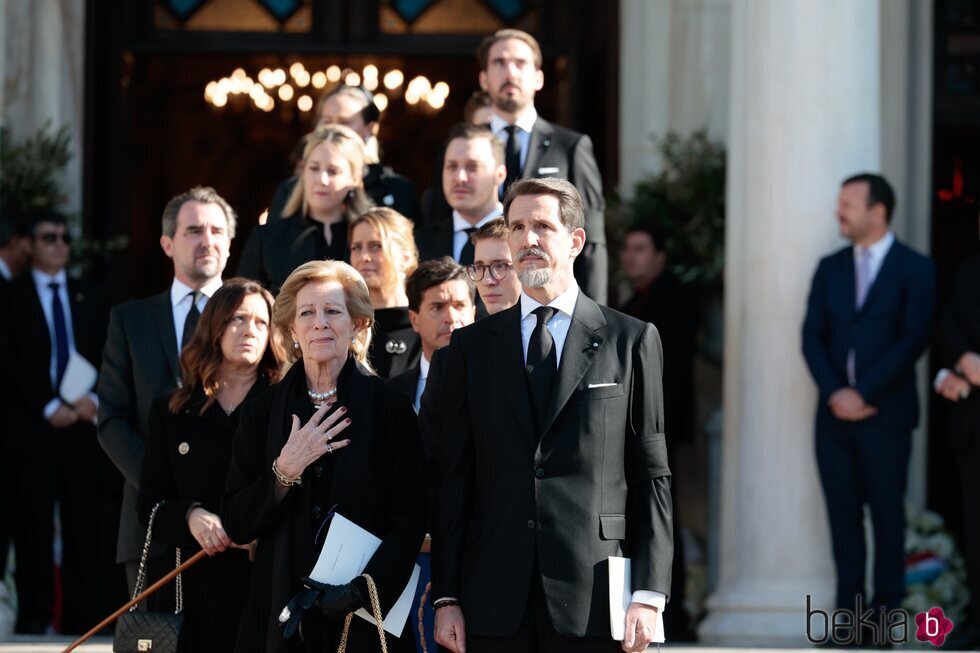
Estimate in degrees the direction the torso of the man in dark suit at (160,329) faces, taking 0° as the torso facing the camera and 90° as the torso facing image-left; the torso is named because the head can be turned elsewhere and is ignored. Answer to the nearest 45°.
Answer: approximately 315°

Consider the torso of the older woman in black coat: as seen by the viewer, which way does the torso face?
toward the camera

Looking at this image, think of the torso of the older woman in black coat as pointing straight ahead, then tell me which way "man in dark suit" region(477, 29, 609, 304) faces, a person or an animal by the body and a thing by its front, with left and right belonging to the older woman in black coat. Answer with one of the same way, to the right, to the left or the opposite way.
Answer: the same way

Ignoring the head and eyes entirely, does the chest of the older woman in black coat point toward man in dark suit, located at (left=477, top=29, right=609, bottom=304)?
no

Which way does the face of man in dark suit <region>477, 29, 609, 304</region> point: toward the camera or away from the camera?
toward the camera

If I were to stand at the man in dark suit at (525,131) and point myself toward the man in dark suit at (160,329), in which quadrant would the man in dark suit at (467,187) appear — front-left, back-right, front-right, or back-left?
front-left

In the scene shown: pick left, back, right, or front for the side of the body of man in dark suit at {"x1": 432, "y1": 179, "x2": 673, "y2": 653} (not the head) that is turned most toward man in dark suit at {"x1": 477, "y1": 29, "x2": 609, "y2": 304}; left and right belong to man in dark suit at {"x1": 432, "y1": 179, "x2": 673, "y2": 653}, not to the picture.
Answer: back

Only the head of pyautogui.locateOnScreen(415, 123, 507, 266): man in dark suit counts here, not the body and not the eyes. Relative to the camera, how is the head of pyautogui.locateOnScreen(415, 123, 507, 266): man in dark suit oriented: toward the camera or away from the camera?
toward the camera

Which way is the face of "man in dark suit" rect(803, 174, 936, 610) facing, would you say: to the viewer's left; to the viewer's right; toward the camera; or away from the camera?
to the viewer's left

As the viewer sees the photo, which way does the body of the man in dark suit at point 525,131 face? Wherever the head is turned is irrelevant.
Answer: toward the camera

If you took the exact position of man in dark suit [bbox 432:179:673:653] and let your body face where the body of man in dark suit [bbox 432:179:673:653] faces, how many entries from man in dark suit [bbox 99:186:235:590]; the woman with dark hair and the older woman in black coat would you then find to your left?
0

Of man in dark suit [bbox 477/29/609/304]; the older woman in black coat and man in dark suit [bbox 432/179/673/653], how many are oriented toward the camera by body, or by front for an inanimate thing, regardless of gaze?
3

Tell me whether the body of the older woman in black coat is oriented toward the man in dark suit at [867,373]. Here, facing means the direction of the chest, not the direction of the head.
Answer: no

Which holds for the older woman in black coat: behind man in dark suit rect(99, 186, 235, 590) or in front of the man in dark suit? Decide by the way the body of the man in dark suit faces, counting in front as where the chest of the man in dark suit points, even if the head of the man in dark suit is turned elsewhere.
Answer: in front

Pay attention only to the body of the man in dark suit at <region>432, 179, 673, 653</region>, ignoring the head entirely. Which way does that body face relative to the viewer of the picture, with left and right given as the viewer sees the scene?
facing the viewer

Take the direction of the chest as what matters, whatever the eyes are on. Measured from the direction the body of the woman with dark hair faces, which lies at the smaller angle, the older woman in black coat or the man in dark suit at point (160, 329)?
the older woman in black coat
